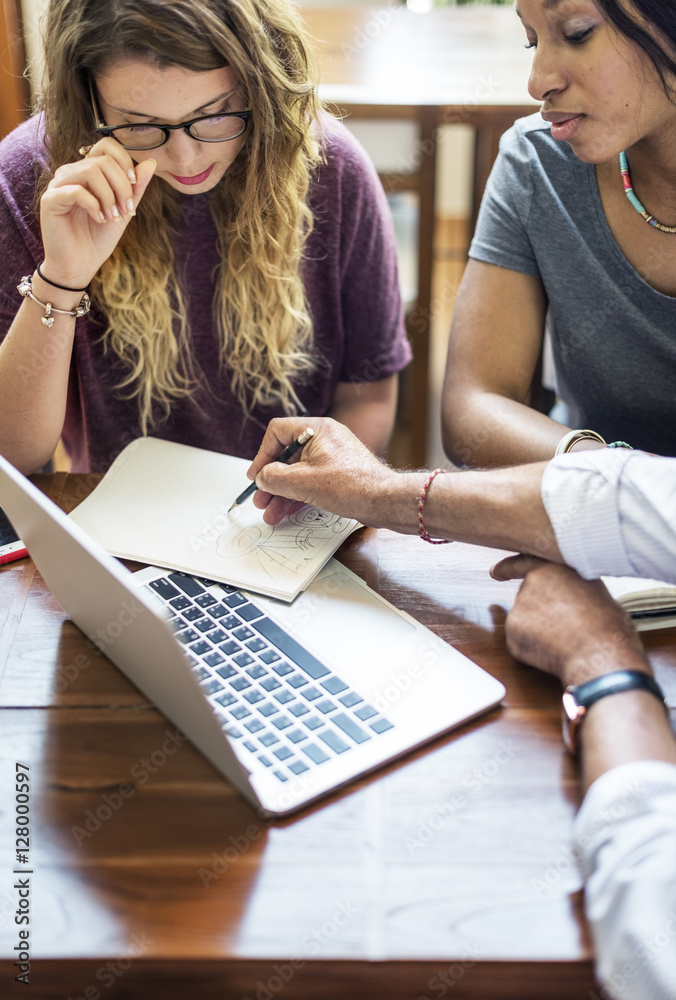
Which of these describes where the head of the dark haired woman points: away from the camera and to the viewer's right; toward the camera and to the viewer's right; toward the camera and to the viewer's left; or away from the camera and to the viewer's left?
toward the camera and to the viewer's left

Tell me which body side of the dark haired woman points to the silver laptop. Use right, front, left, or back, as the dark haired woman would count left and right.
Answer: front

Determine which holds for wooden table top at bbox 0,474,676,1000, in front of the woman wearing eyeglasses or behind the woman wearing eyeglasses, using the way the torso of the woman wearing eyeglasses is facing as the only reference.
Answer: in front

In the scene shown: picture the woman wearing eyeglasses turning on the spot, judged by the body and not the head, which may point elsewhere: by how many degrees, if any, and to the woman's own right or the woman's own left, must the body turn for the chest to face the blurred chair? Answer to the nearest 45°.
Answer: approximately 180°

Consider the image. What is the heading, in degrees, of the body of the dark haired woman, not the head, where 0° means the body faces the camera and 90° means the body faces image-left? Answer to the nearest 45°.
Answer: approximately 0°

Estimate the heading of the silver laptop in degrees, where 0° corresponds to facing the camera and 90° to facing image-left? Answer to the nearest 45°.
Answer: approximately 225°

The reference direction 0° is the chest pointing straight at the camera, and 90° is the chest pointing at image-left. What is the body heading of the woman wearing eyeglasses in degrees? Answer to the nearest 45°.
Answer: approximately 0°

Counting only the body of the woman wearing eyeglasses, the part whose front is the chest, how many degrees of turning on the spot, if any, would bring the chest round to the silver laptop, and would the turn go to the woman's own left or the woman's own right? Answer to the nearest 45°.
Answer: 0° — they already face it

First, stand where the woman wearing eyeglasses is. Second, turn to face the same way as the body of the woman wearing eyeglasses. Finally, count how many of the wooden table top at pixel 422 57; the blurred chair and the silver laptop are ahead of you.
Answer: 1

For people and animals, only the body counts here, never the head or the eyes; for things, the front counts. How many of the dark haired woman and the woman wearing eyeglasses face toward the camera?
2

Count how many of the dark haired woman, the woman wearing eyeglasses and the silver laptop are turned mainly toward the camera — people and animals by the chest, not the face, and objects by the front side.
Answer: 2
